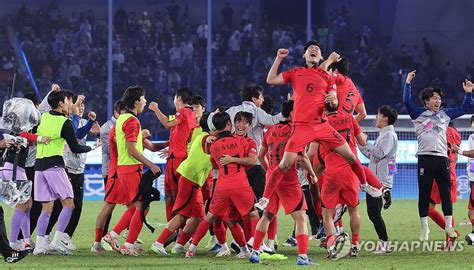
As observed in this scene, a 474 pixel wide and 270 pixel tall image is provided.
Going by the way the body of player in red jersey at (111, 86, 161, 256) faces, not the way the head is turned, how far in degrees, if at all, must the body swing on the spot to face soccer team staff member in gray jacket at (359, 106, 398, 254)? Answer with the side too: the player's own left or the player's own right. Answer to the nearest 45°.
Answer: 0° — they already face them

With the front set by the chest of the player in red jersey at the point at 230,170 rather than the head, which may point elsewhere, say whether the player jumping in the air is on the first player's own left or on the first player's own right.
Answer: on the first player's own right

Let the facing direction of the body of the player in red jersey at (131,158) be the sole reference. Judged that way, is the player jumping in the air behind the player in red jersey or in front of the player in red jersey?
in front

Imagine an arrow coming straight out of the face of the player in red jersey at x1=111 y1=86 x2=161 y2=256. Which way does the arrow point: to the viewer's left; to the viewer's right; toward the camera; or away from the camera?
to the viewer's right

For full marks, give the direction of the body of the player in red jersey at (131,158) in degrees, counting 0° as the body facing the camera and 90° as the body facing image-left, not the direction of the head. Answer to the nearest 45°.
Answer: approximately 270°

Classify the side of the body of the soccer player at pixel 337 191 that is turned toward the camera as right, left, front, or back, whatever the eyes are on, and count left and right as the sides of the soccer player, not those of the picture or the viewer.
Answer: back
